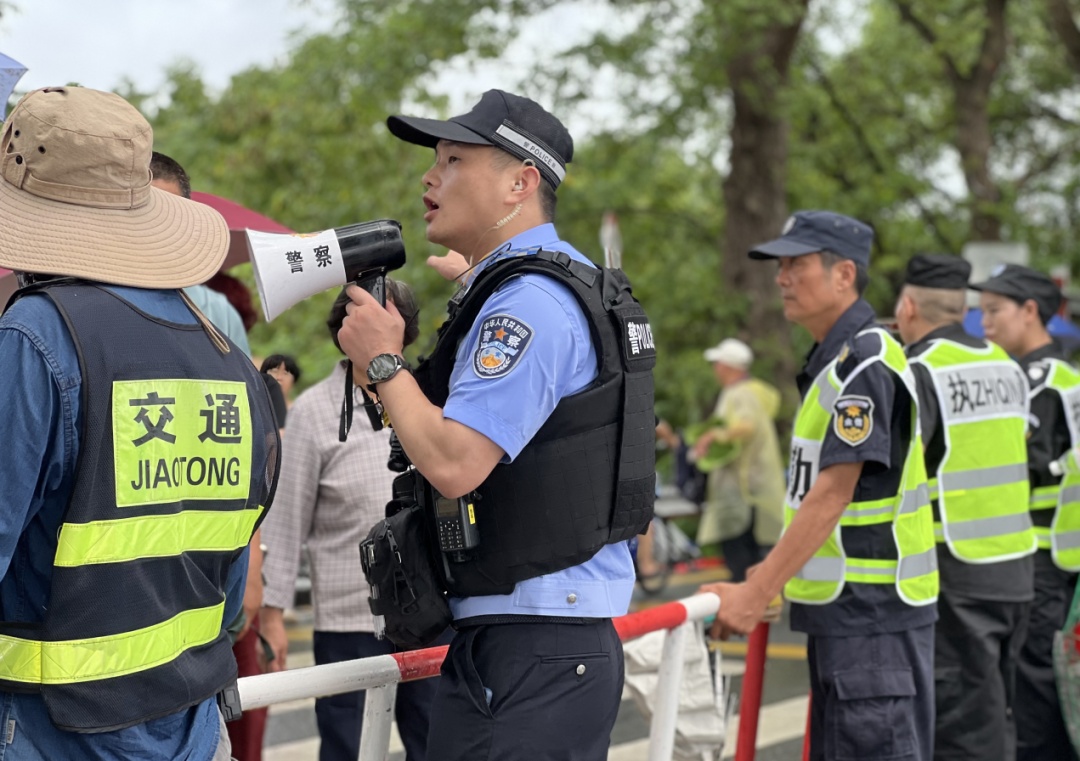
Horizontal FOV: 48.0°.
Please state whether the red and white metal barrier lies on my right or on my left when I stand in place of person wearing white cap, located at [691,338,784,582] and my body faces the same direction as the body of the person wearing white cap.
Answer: on my left

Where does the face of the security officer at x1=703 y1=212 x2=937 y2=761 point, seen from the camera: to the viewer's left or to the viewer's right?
to the viewer's left

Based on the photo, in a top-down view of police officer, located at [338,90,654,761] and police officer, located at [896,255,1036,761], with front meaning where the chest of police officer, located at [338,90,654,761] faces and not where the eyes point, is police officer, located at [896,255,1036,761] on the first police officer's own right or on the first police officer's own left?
on the first police officer's own right

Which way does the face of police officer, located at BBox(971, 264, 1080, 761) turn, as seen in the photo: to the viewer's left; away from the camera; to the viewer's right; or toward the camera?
to the viewer's left

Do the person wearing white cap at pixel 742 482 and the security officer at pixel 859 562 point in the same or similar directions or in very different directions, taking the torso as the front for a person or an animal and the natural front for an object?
same or similar directions

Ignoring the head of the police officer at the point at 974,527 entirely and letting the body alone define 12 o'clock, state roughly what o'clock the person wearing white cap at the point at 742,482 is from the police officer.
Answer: The person wearing white cap is roughly at 1 o'clock from the police officer.

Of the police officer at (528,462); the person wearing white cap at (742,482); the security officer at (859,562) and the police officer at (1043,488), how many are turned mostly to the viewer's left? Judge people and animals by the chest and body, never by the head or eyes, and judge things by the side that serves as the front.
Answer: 4

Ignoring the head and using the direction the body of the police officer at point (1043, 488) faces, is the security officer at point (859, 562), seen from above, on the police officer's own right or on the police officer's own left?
on the police officer's own left

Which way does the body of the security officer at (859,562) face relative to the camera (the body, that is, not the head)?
to the viewer's left

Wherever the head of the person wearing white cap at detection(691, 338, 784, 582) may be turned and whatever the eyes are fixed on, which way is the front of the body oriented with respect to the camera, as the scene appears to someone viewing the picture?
to the viewer's left

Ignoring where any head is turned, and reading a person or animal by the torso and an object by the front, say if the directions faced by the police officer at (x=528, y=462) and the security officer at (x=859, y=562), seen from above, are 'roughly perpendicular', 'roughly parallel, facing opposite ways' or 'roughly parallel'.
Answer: roughly parallel

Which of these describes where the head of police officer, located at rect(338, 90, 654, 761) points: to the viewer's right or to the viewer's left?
to the viewer's left

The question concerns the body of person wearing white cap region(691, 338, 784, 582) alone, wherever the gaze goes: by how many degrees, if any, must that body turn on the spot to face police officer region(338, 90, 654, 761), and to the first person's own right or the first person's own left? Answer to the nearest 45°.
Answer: approximately 90° to the first person's own left

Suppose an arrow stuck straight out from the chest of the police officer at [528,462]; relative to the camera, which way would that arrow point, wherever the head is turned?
to the viewer's left

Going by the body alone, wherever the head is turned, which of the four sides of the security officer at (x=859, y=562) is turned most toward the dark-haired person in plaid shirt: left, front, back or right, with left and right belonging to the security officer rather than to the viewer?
front

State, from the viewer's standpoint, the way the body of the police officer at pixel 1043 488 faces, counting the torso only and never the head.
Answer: to the viewer's left

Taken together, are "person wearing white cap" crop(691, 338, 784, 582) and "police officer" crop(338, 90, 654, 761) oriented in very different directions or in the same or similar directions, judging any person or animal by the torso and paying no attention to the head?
same or similar directions

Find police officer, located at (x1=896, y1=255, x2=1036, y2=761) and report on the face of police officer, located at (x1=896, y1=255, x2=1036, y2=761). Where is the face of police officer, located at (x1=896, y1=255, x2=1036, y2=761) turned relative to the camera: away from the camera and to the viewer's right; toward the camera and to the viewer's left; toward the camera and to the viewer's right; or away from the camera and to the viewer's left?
away from the camera and to the viewer's left
